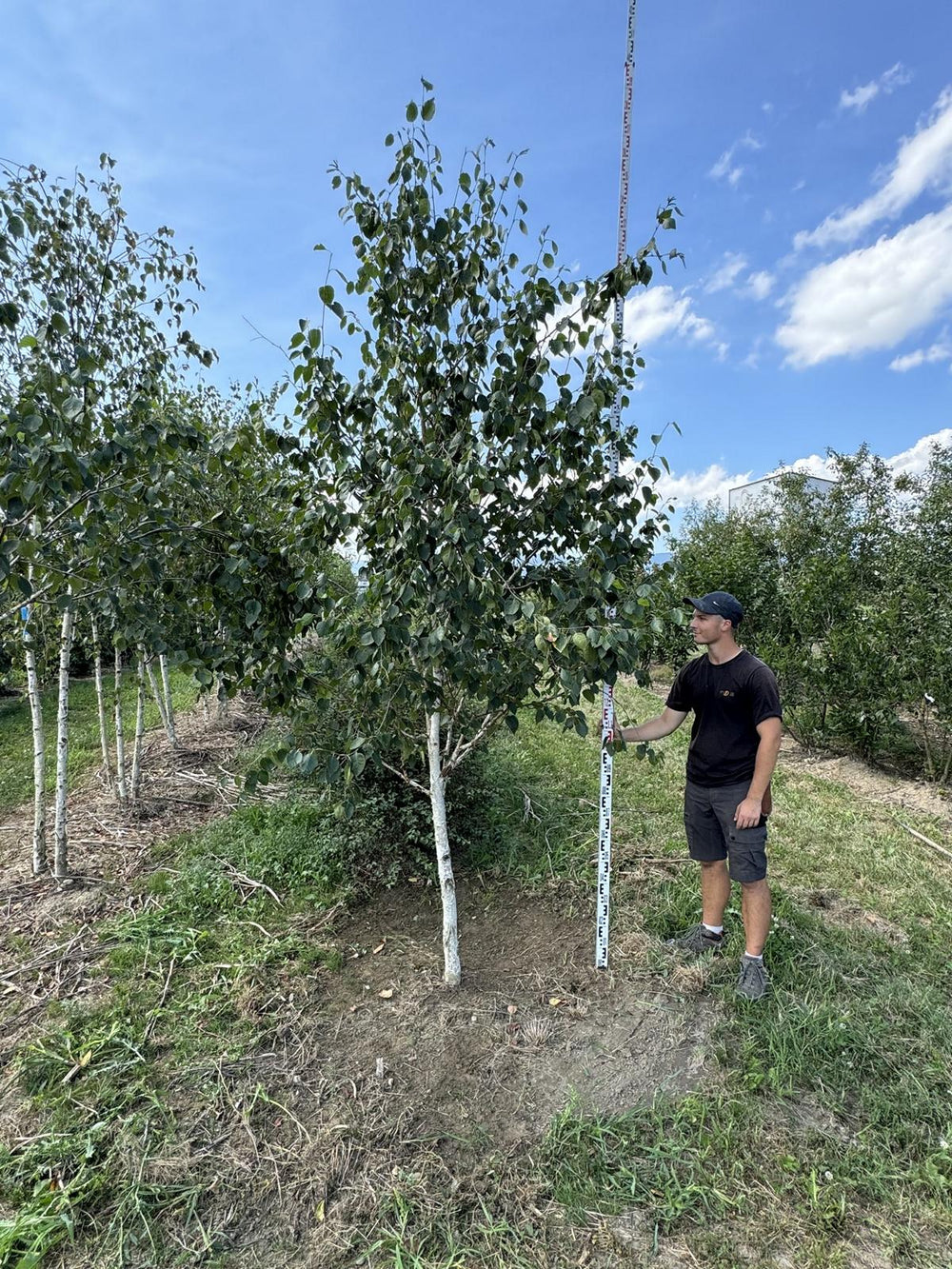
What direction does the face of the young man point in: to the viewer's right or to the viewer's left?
to the viewer's left

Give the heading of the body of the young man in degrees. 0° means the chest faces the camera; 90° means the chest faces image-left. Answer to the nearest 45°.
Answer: approximately 45°

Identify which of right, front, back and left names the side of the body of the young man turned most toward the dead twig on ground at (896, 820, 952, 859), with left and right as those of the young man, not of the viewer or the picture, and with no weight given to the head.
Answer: back
